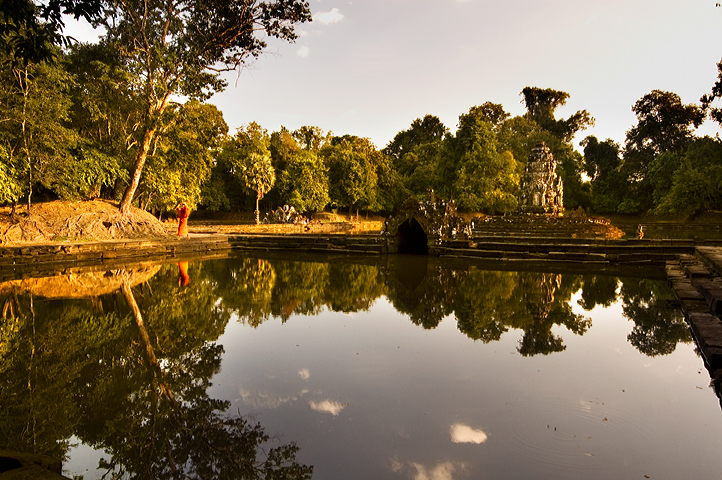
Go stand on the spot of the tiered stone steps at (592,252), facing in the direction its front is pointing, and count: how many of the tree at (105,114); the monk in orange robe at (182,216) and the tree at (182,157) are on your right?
3

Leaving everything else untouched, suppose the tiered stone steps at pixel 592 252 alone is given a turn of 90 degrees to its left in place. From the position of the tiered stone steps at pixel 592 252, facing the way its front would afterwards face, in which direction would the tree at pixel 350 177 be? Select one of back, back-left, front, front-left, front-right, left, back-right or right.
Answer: back-left

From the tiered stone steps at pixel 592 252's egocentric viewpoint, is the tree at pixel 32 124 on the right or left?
on its right

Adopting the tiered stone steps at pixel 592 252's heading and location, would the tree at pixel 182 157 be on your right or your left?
on your right

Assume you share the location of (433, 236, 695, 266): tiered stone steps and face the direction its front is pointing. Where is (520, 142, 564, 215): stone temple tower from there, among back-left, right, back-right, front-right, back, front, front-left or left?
back

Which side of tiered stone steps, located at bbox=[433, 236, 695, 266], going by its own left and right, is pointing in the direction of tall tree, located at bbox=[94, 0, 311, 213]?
right

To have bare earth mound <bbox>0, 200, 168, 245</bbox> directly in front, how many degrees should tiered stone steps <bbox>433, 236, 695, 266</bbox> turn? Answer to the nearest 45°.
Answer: approximately 90° to its right

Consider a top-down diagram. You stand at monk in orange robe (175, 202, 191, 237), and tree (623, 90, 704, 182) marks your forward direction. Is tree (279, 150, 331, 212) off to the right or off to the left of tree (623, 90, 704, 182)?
left

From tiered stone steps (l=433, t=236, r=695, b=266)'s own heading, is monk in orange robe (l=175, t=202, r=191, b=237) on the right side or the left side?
on its right

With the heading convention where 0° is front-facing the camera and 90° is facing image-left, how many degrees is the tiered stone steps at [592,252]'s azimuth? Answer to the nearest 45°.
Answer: approximately 0°
